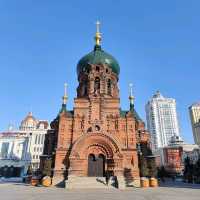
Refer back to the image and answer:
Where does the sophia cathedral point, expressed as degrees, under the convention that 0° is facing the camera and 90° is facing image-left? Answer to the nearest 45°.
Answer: approximately 0°
